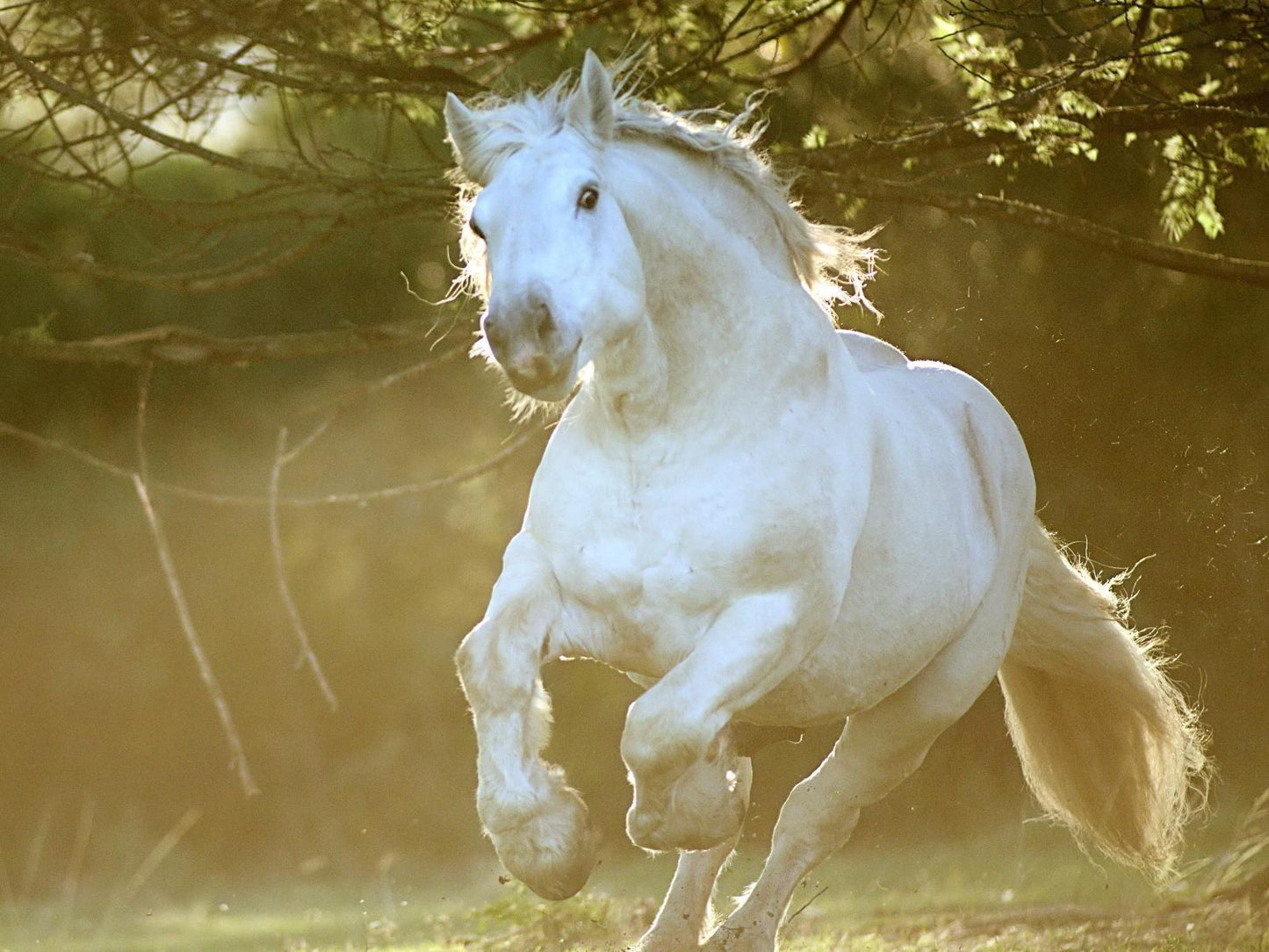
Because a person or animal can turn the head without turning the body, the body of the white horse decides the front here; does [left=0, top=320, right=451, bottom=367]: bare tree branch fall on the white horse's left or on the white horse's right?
on the white horse's right

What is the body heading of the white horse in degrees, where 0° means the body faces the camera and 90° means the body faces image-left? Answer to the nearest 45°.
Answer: approximately 45°

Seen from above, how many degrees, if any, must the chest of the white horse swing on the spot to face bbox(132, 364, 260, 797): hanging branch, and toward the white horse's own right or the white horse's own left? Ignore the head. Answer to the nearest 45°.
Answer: approximately 45° to the white horse's own right

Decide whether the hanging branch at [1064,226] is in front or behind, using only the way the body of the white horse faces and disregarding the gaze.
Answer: behind

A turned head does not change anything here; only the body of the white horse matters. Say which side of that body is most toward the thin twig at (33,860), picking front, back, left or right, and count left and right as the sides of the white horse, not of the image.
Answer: right

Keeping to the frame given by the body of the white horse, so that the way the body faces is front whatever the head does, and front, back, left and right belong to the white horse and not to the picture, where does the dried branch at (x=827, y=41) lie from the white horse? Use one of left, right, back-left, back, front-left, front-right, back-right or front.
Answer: back-right

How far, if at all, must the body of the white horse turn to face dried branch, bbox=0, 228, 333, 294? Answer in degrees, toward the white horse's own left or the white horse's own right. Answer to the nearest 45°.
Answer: approximately 90° to the white horse's own right

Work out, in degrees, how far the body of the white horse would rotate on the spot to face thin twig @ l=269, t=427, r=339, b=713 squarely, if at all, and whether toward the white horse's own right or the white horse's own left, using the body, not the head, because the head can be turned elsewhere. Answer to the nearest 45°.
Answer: approximately 90° to the white horse's own right
